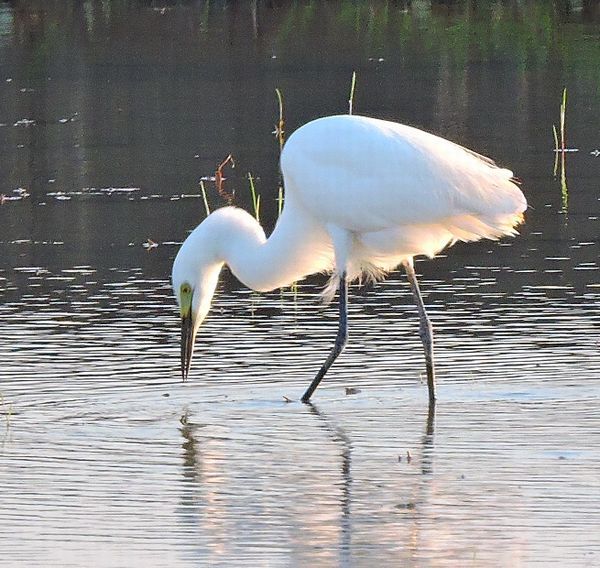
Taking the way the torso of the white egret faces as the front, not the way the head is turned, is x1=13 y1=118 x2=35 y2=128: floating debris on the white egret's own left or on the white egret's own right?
on the white egret's own right

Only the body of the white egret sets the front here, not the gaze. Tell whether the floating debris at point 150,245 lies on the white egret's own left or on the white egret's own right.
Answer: on the white egret's own right

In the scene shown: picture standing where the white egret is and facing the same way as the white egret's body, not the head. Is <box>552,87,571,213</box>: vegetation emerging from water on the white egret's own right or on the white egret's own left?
on the white egret's own right

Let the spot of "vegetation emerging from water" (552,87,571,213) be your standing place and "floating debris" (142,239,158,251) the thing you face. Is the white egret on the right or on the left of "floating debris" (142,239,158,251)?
left

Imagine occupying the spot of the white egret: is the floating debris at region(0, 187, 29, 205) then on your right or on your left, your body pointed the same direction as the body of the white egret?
on your right

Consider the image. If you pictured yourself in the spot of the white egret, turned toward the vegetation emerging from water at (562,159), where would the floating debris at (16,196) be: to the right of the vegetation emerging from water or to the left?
left

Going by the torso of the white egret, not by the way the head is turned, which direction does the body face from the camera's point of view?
to the viewer's left
